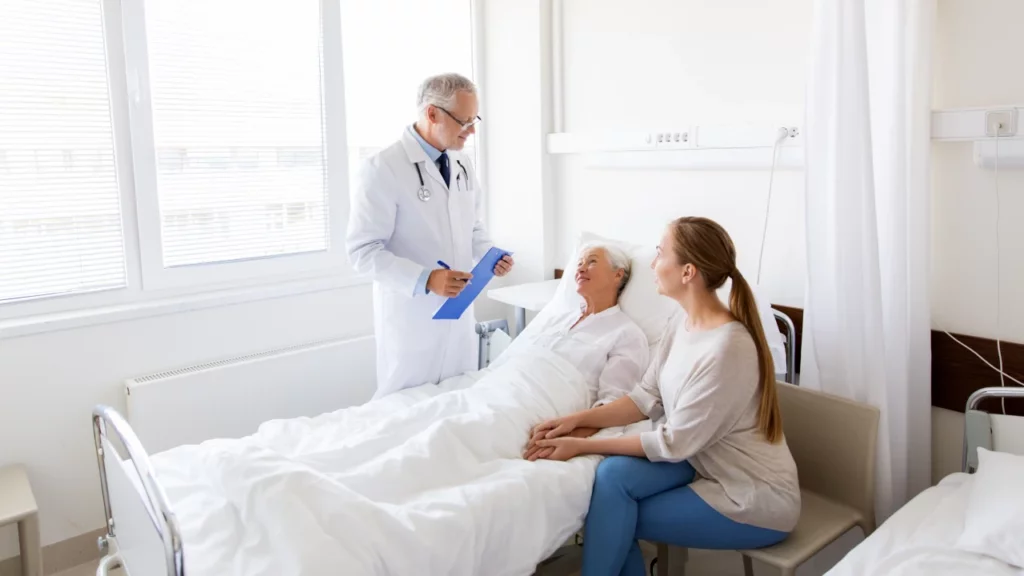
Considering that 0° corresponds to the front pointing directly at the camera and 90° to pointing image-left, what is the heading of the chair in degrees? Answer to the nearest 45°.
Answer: approximately 45°

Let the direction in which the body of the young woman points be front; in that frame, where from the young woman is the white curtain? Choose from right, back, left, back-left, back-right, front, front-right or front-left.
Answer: back-right

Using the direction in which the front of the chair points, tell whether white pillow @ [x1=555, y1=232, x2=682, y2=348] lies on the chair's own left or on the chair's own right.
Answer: on the chair's own right

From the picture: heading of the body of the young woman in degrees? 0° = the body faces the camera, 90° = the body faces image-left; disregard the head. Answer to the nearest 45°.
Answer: approximately 90°

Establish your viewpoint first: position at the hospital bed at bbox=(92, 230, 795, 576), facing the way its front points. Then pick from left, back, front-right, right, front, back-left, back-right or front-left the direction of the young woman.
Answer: back-left
